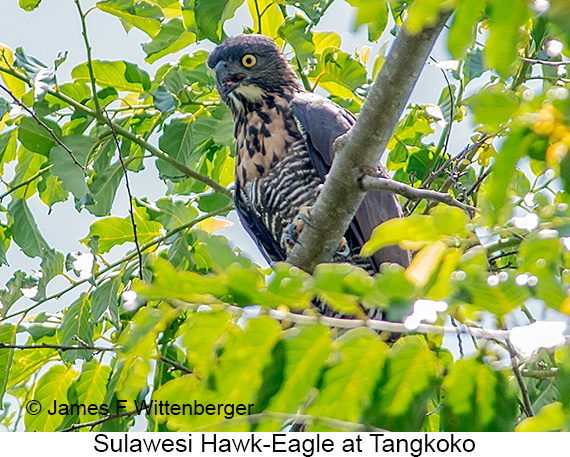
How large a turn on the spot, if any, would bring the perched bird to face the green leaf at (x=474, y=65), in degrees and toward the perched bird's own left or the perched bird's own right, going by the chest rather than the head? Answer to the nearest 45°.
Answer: approximately 90° to the perched bird's own left

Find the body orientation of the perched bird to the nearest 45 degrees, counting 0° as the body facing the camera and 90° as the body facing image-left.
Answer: approximately 45°

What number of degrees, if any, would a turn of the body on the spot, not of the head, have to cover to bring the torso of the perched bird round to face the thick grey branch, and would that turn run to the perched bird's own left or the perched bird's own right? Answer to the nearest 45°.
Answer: approximately 45° to the perched bird's own left
